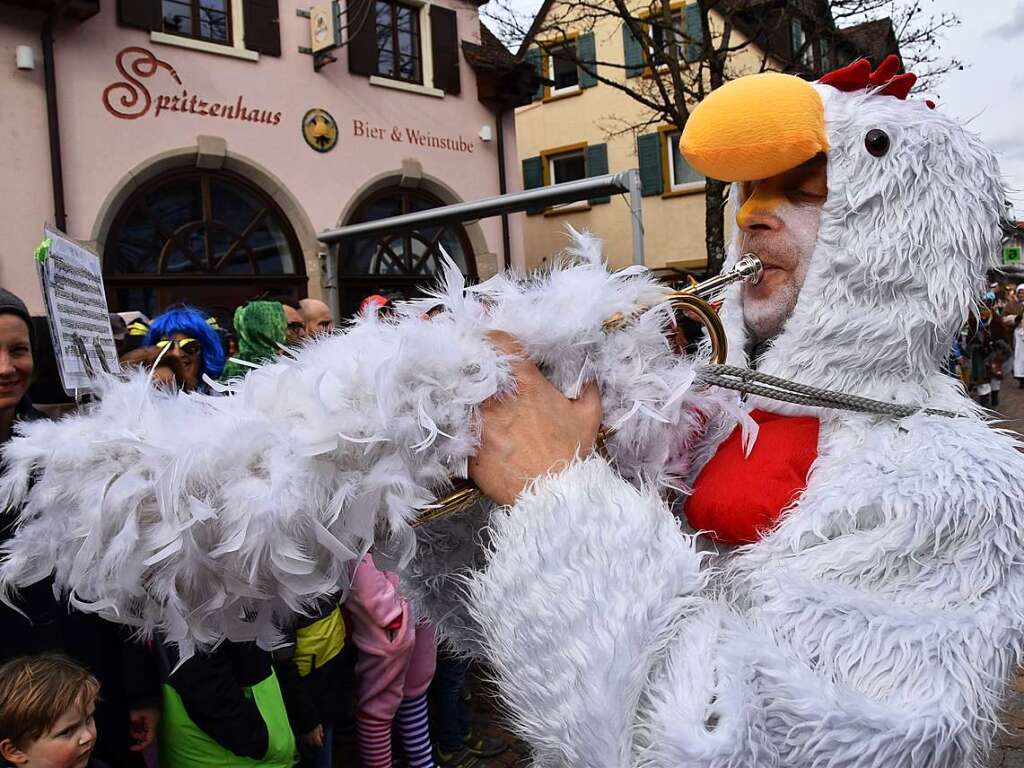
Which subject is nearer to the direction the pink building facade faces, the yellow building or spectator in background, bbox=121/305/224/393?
the spectator in background

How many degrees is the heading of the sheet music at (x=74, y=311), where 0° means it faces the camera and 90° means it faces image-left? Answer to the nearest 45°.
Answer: approximately 315°

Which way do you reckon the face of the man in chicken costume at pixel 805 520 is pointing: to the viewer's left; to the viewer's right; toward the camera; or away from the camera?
to the viewer's left

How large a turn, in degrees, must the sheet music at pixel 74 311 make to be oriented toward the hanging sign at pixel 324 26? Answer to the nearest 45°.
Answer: approximately 135° to its left

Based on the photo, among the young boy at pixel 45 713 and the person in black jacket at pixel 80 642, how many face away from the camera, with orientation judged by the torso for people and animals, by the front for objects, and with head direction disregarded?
0

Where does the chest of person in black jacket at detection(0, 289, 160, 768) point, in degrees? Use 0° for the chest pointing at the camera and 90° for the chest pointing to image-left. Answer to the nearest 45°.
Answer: approximately 315°

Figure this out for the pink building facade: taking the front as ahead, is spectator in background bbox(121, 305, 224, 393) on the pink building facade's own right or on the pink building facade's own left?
on the pink building facade's own right
